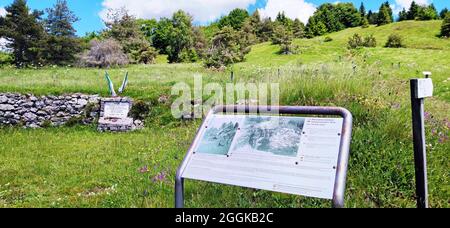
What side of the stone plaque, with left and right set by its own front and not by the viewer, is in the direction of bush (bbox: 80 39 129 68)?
back

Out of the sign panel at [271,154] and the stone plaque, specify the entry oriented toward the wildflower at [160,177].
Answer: the stone plaque

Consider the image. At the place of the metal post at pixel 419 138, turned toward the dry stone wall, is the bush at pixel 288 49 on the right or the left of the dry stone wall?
right

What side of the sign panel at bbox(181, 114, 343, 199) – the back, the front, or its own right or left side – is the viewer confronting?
front

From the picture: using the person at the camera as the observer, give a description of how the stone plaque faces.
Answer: facing the viewer

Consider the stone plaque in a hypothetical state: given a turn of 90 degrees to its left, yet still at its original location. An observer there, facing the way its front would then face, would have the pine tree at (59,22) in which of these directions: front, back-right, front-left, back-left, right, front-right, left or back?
left

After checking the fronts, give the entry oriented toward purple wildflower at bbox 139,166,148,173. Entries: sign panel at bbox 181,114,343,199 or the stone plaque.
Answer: the stone plaque

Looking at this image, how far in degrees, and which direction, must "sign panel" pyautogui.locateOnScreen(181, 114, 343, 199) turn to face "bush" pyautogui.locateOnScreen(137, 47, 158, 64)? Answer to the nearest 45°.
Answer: approximately 180°

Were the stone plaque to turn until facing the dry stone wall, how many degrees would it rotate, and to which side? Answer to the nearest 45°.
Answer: approximately 135° to its right

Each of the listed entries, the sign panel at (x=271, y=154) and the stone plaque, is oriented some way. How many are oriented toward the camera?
2

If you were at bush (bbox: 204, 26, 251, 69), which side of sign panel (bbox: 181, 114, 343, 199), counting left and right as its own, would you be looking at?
back

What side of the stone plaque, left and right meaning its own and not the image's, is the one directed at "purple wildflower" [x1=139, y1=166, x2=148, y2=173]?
front

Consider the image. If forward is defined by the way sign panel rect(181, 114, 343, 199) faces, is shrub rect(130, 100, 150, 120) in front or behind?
behind
